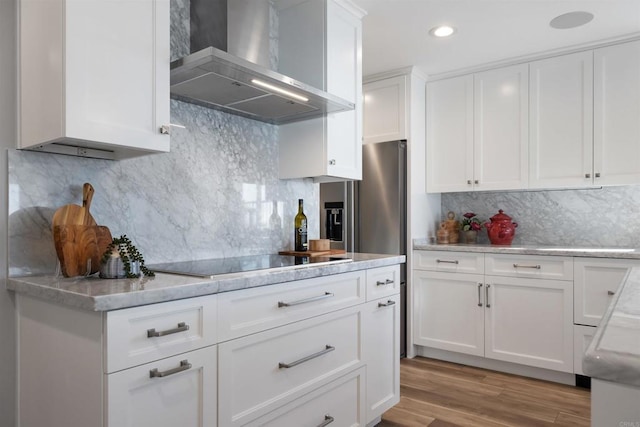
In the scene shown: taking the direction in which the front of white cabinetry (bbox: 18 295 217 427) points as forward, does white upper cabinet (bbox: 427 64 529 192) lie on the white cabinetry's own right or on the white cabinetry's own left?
on the white cabinetry's own left

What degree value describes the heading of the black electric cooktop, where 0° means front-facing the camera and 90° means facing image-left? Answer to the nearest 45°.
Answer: approximately 315°

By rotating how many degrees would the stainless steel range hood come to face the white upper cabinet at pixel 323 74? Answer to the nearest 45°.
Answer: approximately 90° to its left

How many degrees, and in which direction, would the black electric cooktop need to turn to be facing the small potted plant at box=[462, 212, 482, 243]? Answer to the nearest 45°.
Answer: approximately 90° to its left

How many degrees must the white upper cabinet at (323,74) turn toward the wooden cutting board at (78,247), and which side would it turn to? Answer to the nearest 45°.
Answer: approximately 90° to its right

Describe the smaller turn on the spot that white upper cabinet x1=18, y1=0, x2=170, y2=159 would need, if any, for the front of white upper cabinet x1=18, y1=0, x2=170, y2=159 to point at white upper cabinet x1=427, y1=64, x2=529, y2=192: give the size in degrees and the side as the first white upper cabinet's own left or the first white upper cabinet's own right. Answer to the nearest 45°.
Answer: approximately 45° to the first white upper cabinet's own left

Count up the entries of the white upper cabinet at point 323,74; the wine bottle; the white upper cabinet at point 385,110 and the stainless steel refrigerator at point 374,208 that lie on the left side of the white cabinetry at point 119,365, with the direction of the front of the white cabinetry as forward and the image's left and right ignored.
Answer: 4
